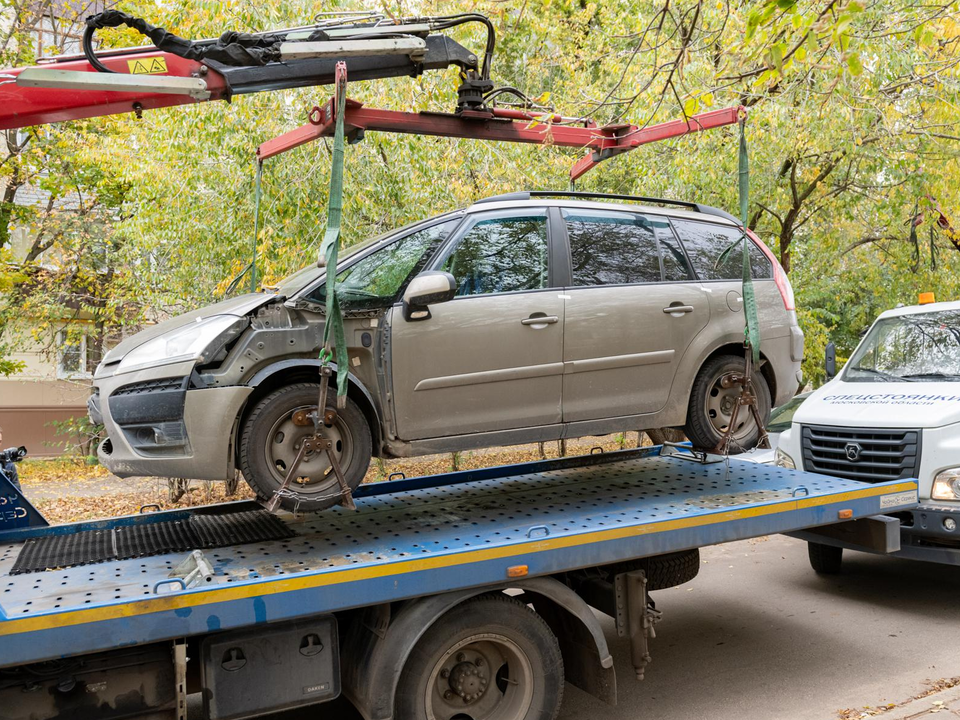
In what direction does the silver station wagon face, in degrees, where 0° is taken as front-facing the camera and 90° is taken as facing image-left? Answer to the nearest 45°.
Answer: approximately 45°

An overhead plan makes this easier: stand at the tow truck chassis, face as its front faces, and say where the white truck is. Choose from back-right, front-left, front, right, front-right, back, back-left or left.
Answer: back

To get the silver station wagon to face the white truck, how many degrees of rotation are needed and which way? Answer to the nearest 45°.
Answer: approximately 180°

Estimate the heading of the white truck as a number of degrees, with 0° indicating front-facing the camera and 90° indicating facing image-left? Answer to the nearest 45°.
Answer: approximately 45°
